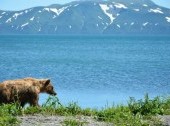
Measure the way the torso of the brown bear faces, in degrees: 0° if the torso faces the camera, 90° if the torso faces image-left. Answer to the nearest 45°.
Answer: approximately 270°

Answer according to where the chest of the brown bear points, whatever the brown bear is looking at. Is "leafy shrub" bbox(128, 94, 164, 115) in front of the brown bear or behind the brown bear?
in front
